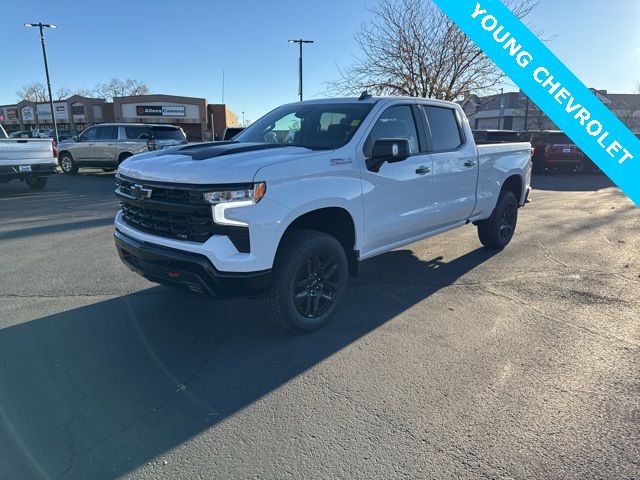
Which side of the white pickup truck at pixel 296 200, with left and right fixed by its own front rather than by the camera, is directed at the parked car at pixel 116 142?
right

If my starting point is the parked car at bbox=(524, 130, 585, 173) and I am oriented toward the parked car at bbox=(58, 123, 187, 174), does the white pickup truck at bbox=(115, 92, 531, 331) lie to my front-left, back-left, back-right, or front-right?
front-left

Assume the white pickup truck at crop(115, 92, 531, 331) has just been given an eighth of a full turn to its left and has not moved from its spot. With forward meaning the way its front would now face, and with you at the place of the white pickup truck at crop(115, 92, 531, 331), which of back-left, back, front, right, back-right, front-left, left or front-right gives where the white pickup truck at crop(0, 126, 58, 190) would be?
back-right

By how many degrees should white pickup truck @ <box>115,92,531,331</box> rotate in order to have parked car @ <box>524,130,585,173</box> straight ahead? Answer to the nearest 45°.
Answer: approximately 180°
